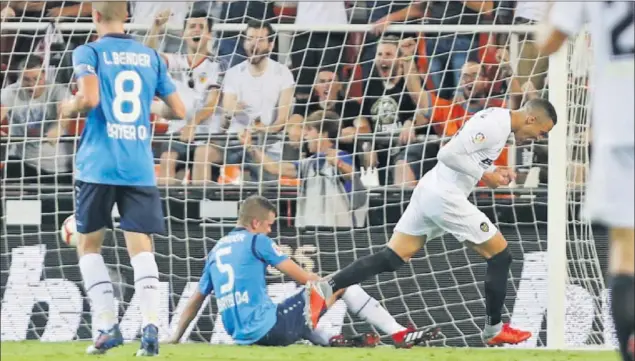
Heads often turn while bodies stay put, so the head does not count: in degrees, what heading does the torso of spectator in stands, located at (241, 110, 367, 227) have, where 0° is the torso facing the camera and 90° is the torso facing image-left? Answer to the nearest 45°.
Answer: approximately 45°

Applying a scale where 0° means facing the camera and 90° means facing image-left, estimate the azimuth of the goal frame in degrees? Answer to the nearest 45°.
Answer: approximately 0°

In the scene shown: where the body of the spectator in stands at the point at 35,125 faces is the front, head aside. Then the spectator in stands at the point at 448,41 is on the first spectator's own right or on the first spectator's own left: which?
on the first spectator's own left

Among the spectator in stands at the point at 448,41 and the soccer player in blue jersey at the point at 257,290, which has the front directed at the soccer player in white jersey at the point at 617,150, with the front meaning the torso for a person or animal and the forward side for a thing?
the spectator in stands

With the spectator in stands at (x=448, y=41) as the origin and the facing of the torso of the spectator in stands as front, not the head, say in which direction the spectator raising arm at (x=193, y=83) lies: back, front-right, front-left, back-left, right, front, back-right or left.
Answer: right

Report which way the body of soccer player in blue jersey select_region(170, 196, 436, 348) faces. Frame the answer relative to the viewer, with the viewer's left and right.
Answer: facing away from the viewer and to the right of the viewer
